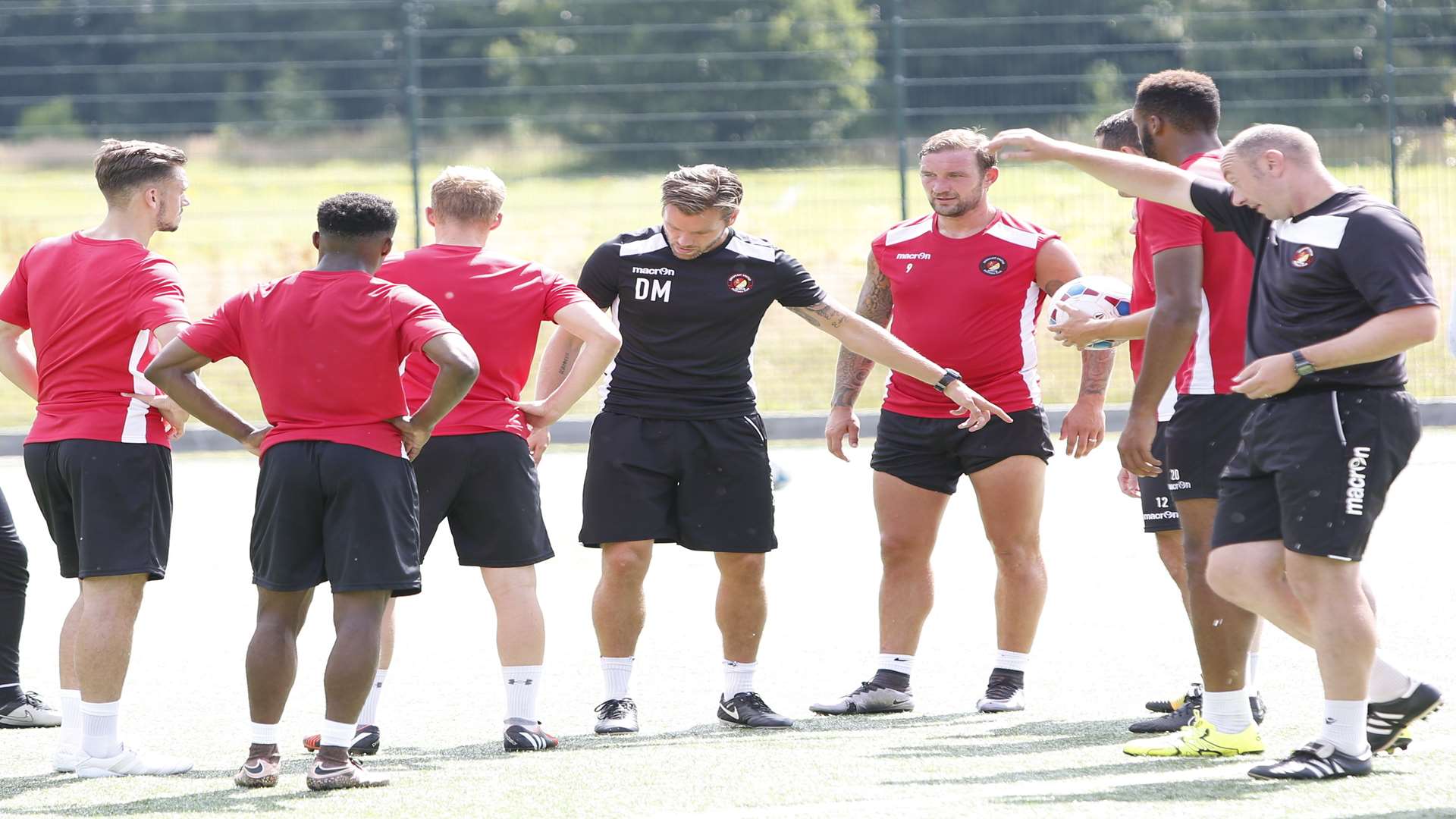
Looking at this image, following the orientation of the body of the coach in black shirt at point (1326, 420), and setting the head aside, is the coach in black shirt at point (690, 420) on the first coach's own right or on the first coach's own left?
on the first coach's own right

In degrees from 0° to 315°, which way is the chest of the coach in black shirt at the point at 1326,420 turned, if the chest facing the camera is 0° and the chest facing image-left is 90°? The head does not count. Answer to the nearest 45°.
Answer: approximately 45°

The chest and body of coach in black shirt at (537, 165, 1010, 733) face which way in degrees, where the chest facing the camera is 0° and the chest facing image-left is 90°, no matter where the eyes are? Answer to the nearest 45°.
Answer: approximately 0°

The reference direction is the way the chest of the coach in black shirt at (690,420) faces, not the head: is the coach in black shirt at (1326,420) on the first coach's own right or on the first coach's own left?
on the first coach's own left

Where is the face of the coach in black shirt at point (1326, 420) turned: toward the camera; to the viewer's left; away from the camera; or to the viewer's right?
to the viewer's left

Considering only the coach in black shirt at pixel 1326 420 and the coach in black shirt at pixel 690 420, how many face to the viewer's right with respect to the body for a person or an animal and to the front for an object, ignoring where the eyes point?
0
